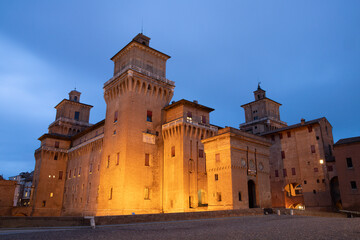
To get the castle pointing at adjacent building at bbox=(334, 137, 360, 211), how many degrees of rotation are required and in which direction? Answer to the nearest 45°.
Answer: approximately 45° to its left

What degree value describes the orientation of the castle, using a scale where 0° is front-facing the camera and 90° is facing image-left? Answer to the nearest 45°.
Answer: approximately 315°
